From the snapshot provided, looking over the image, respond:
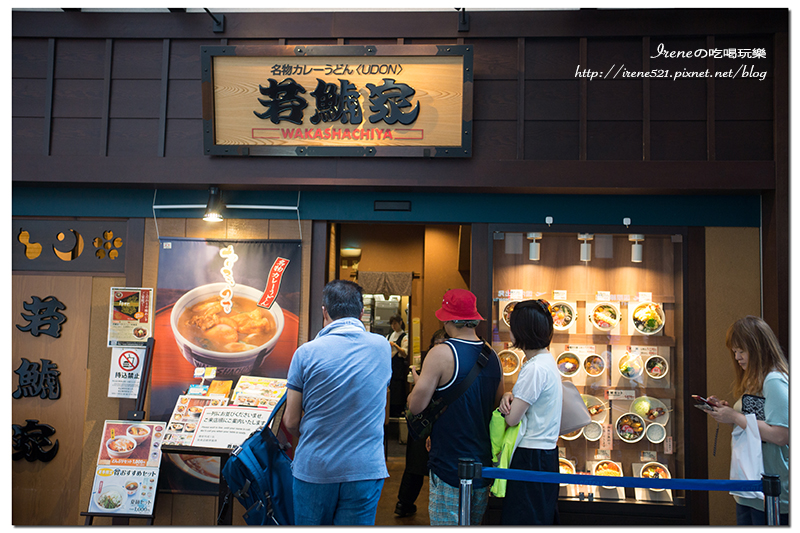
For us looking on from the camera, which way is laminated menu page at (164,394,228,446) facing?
facing the viewer

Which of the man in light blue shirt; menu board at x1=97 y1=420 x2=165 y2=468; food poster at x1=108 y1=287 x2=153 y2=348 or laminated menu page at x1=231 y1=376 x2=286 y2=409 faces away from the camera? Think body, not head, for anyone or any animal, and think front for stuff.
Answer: the man in light blue shirt

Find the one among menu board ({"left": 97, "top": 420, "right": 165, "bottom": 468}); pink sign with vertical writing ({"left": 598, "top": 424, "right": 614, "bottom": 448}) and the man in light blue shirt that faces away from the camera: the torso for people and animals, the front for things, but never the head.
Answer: the man in light blue shirt

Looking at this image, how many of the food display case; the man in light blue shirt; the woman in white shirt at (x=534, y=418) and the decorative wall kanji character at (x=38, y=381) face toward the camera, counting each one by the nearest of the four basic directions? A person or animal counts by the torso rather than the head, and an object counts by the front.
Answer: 2

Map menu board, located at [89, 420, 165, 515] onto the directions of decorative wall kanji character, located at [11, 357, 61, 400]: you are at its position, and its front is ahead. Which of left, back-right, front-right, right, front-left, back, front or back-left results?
front-left

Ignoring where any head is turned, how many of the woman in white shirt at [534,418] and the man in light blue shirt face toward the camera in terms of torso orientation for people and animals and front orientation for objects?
0

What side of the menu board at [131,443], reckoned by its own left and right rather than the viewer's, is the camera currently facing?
front

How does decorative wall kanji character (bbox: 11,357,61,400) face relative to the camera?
toward the camera

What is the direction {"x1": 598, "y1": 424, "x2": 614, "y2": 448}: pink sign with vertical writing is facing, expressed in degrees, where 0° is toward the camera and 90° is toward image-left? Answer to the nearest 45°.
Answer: approximately 0°

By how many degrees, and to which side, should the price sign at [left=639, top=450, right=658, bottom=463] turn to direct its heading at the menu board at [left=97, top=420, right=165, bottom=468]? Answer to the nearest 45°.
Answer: approximately 45° to its right

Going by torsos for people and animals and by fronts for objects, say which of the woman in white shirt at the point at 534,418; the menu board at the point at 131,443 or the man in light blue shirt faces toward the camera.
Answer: the menu board

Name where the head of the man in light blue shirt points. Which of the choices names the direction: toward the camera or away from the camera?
away from the camera

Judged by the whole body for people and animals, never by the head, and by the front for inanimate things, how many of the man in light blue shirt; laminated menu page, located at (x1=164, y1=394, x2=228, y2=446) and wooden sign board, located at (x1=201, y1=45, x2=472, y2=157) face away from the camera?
1

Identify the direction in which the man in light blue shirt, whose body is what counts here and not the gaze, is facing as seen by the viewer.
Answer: away from the camera
